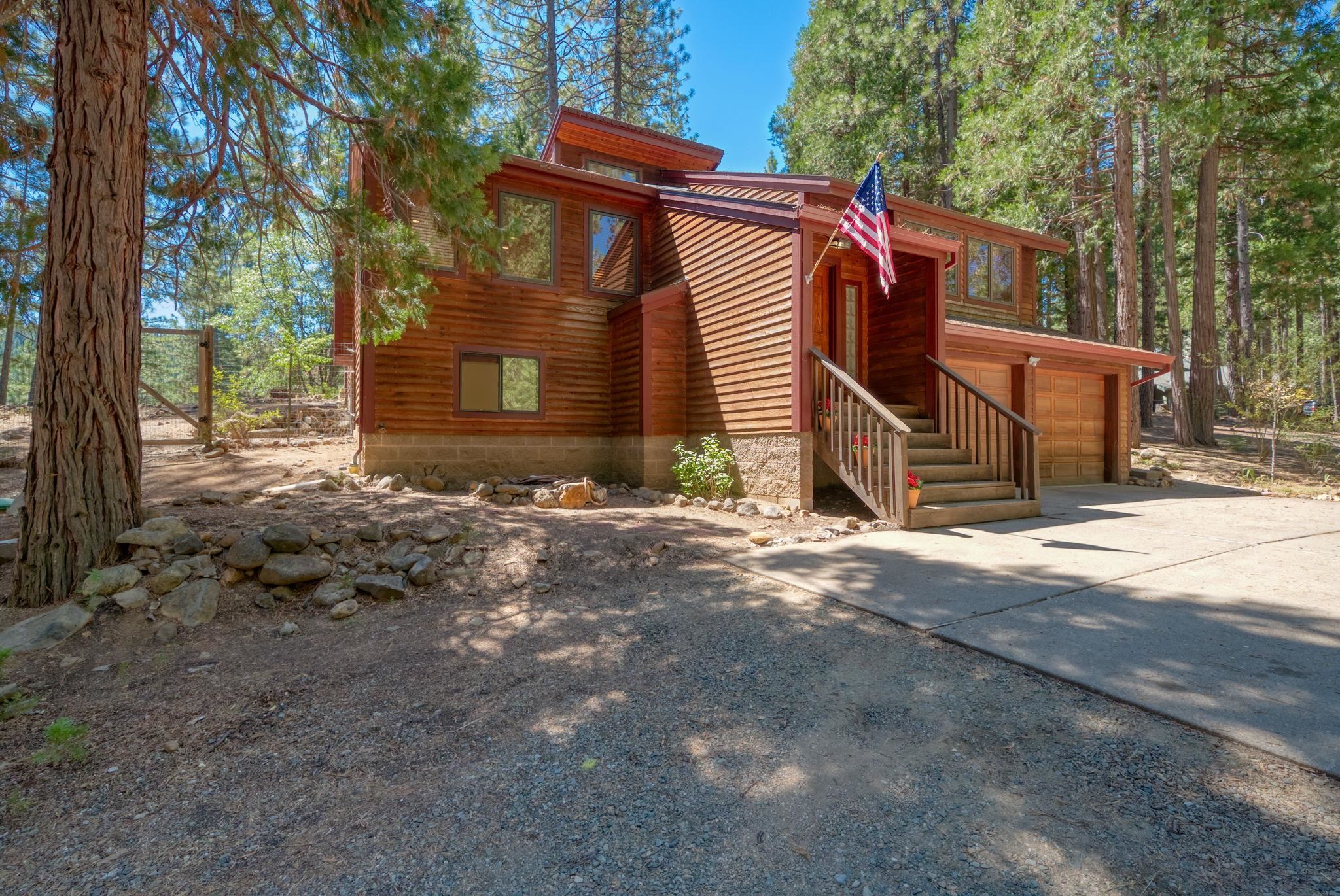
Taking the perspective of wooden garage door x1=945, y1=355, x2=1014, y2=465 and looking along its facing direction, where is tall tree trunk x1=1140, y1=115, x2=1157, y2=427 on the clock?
The tall tree trunk is roughly at 8 o'clock from the wooden garage door.

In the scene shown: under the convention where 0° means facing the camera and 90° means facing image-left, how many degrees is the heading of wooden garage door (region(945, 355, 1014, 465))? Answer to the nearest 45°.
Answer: approximately 315°

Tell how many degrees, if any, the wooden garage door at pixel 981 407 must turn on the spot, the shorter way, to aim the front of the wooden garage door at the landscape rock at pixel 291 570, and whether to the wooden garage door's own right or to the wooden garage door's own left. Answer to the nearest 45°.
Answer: approximately 90° to the wooden garage door's own right

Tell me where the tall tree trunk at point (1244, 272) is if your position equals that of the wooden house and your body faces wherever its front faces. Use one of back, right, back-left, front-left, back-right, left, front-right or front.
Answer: left

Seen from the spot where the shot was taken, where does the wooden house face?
facing the viewer and to the right of the viewer

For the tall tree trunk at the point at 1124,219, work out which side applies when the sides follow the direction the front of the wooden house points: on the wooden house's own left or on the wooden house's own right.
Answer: on the wooden house's own left

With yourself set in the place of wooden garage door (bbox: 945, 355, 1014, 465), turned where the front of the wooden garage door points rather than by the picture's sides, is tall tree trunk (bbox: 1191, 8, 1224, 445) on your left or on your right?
on your left

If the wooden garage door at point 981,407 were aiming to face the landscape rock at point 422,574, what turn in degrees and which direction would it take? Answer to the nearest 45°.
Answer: approximately 90° to its right

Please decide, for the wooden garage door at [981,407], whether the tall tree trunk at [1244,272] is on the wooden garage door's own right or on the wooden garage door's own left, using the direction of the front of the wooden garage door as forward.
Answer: on the wooden garage door's own left

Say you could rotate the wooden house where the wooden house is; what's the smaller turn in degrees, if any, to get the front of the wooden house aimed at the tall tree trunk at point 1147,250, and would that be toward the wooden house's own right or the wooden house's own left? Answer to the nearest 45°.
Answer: approximately 90° to the wooden house's own left
